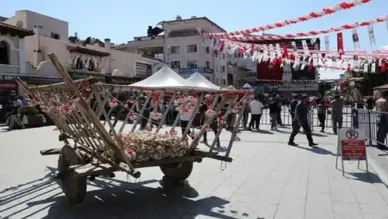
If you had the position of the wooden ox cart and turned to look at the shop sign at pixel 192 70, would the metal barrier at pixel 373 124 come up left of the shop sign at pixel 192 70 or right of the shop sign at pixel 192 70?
right

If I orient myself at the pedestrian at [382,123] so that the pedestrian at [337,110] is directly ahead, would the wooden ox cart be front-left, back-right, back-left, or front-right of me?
back-left

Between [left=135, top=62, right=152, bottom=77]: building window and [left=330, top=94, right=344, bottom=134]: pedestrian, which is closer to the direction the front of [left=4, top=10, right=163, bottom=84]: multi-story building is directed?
the pedestrian

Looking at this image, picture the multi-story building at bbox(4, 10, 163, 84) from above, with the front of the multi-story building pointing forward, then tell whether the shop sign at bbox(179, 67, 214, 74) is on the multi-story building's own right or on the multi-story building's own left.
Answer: on the multi-story building's own left

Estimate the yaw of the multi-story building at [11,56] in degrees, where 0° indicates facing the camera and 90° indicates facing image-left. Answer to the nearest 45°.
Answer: approximately 315°

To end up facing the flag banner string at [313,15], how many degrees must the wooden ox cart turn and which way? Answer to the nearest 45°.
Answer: approximately 180°
